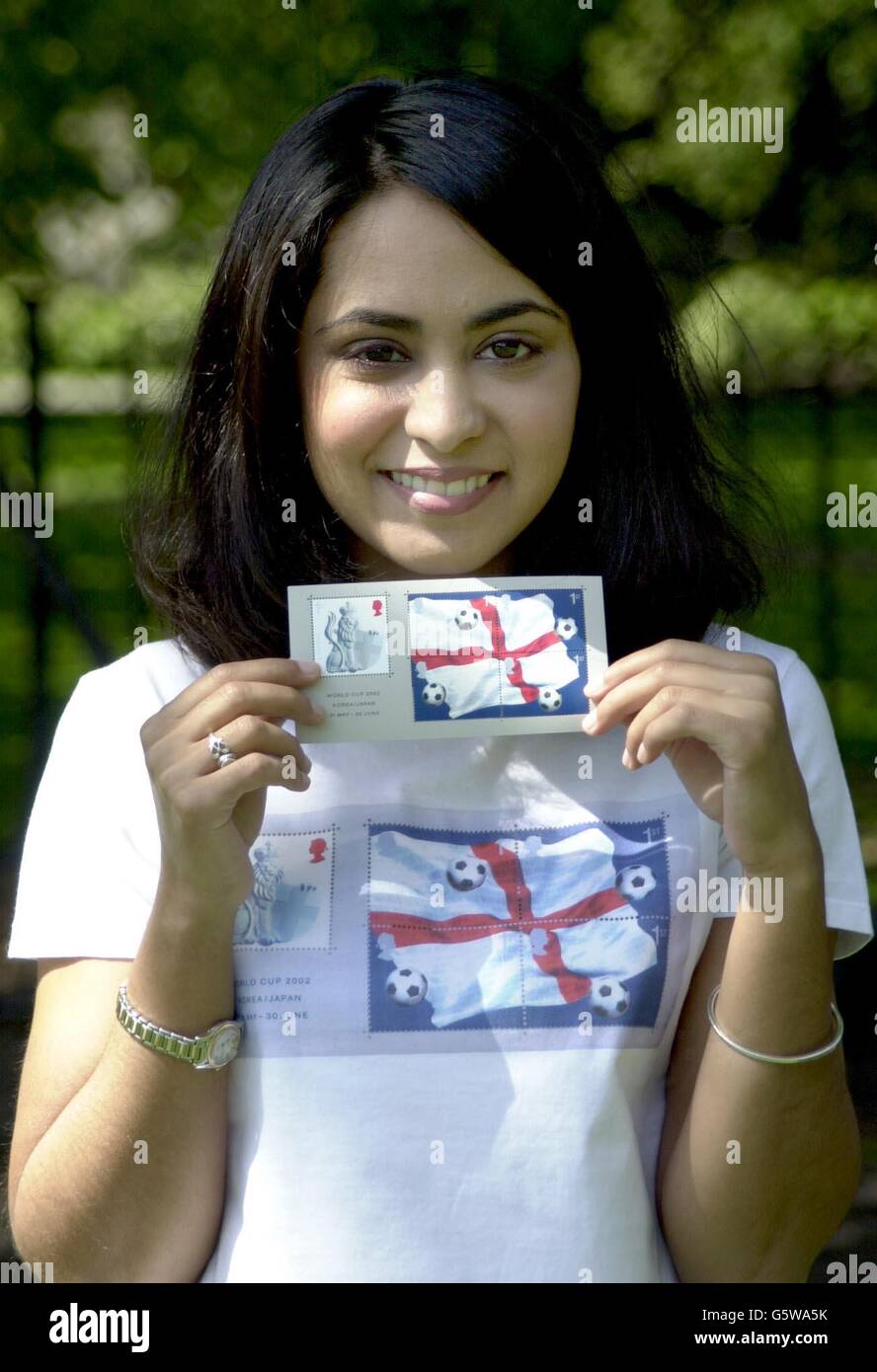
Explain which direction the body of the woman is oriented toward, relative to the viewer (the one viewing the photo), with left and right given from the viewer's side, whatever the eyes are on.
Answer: facing the viewer

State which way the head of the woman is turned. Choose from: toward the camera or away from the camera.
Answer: toward the camera
